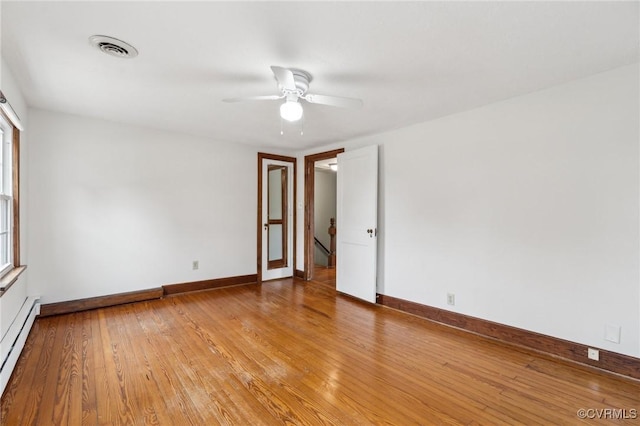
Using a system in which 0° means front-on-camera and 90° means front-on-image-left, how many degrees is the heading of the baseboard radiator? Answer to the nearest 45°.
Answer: approximately 270°

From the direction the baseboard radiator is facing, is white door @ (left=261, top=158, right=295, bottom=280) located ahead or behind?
ahead

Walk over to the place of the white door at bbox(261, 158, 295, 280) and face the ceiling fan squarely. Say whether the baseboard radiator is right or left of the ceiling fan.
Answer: right

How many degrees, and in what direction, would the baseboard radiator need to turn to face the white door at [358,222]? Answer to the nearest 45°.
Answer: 0° — it already faces it
